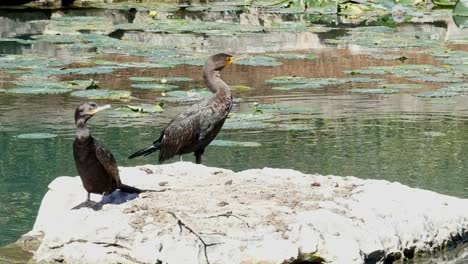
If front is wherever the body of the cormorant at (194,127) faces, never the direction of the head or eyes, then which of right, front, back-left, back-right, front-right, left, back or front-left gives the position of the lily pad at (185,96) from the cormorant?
left

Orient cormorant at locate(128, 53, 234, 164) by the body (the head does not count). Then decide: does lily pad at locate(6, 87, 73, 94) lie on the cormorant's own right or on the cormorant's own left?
on the cormorant's own left

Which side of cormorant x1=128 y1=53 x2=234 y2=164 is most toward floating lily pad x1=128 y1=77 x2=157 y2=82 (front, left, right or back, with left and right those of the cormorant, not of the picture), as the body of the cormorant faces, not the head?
left

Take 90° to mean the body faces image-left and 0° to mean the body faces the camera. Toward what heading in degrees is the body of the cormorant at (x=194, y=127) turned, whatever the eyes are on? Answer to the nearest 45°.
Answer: approximately 270°

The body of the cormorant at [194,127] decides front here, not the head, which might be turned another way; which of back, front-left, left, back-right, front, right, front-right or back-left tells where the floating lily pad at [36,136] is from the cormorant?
back-left

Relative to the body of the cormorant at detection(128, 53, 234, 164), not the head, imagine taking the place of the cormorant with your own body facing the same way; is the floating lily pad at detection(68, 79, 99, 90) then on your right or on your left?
on your left

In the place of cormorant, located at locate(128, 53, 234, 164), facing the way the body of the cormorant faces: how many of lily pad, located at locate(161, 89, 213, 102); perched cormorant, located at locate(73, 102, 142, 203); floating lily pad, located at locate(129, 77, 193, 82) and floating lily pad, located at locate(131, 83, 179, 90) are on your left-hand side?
3
